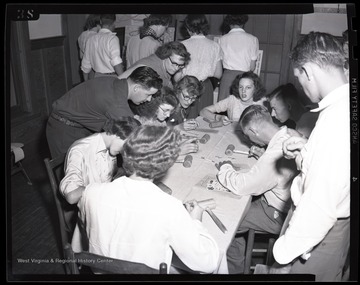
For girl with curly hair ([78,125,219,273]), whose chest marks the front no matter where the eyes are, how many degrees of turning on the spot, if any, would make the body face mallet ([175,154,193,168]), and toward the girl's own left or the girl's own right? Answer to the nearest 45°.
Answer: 0° — they already face it

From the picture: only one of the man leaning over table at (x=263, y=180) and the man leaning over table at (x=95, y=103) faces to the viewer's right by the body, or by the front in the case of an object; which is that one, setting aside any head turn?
the man leaning over table at (x=95, y=103)

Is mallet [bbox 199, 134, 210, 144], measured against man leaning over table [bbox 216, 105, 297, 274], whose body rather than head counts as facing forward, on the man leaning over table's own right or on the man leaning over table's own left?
on the man leaning over table's own right

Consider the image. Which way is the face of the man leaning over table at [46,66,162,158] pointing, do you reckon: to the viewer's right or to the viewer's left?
to the viewer's right

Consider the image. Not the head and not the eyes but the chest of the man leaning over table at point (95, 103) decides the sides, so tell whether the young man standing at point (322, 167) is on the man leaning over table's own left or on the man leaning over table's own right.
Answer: on the man leaning over table's own right

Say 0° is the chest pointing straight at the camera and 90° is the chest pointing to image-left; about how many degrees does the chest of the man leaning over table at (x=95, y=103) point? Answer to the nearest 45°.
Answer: approximately 270°

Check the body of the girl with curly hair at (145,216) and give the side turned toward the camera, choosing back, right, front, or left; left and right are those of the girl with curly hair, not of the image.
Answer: back

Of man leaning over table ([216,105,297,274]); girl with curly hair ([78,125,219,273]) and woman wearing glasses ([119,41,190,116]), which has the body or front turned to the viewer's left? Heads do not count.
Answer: the man leaning over table

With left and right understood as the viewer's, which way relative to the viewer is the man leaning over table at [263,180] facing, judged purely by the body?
facing to the left of the viewer
